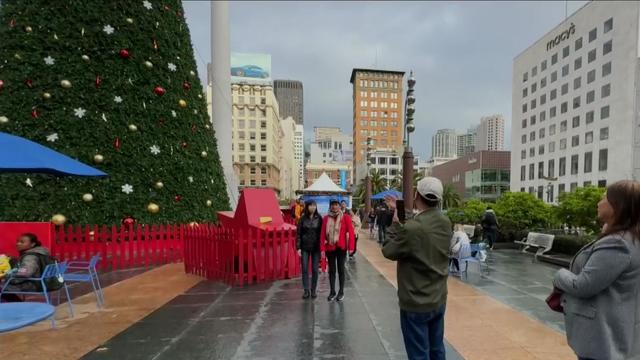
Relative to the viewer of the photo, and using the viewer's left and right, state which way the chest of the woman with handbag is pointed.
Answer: facing to the left of the viewer

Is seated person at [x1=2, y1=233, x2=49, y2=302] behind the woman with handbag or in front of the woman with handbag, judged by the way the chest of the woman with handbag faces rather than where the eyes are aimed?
in front

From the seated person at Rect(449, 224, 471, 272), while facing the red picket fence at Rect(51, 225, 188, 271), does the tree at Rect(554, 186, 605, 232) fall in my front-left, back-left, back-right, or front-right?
back-right

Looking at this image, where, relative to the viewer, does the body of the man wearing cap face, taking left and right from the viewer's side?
facing away from the viewer and to the left of the viewer

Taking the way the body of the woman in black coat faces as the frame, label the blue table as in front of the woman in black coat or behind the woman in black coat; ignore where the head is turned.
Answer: in front

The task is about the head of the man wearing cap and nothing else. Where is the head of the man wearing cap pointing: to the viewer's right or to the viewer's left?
to the viewer's left

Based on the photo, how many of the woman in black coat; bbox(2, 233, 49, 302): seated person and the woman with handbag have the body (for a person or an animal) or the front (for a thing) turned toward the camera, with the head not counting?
1

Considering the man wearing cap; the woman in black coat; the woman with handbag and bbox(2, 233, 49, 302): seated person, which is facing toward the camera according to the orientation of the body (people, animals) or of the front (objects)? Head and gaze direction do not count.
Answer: the woman in black coat
